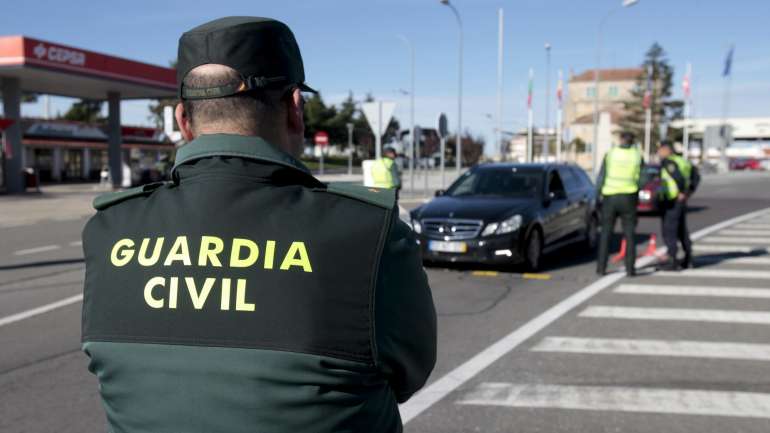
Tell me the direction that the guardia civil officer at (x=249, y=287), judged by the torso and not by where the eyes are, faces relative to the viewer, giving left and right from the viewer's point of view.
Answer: facing away from the viewer and to the right of the viewer

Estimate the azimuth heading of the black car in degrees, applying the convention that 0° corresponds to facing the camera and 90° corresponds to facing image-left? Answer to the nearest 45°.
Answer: approximately 45°

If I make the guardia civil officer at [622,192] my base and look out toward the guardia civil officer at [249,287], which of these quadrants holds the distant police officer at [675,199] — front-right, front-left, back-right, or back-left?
back-left

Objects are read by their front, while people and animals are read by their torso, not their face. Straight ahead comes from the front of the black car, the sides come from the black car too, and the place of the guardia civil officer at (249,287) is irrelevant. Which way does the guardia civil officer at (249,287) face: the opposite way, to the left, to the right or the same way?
the opposite way

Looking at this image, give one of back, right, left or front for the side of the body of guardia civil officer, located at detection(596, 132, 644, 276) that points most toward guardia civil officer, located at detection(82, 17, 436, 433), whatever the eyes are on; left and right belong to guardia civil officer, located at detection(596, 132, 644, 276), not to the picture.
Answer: back

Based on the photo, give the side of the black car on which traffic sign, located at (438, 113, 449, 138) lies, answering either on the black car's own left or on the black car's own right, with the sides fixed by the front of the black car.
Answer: on the black car's own right

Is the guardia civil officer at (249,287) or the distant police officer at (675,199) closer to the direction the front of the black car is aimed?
the guardia civil officer

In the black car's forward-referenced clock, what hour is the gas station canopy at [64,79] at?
The gas station canopy is roughly at 3 o'clock from the black car.

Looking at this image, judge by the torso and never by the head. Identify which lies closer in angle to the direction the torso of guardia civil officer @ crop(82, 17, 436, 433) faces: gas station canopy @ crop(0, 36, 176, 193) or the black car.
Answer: the black car

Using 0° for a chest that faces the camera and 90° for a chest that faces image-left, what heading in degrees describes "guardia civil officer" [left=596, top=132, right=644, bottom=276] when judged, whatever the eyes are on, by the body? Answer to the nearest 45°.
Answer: approximately 180°
